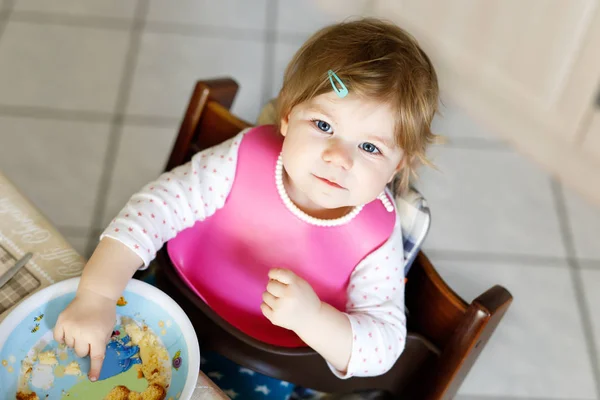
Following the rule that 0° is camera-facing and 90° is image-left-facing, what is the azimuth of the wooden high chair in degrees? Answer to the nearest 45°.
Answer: approximately 45°
